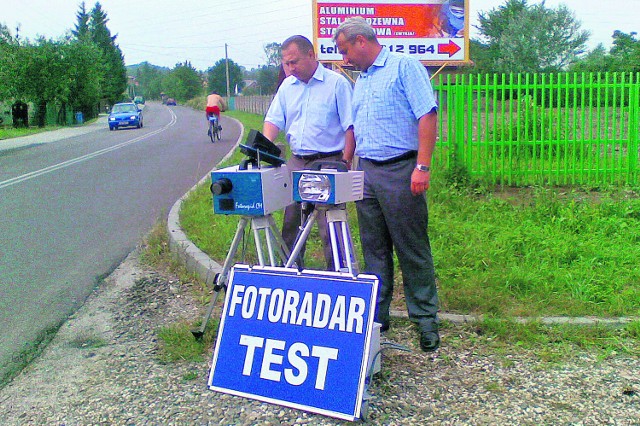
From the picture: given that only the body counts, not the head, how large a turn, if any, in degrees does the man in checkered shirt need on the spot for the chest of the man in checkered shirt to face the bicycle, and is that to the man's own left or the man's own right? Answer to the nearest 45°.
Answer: approximately 135° to the man's own right

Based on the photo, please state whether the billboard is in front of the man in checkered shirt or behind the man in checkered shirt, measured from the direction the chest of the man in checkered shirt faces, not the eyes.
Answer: behind

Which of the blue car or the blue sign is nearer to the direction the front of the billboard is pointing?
the blue sign

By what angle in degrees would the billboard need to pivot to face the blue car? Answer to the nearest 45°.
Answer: approximately 135° to its right

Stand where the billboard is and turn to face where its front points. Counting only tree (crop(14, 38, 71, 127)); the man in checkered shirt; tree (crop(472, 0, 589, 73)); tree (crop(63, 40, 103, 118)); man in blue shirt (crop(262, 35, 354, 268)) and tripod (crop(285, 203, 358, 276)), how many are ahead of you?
3

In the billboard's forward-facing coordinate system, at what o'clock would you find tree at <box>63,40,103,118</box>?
The tree is roughly at 5 o'clock from the billboard.

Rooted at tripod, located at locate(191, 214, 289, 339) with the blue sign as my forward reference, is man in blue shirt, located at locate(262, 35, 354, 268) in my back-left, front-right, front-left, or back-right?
back-left

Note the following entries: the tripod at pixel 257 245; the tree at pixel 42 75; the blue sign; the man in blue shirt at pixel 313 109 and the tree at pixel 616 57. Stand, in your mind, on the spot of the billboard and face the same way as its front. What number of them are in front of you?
3

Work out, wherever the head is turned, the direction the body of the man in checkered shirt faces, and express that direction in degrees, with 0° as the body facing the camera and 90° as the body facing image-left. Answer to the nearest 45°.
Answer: approximately 45°
